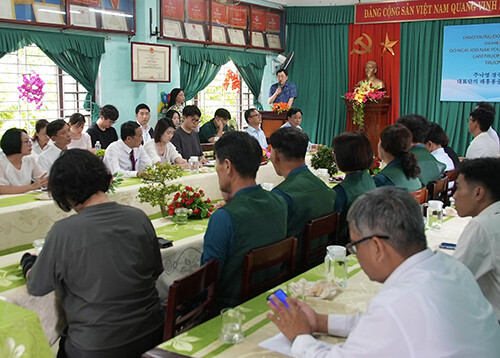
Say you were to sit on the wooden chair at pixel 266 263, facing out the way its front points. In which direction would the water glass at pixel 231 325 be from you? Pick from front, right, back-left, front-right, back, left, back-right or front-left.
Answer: back-left

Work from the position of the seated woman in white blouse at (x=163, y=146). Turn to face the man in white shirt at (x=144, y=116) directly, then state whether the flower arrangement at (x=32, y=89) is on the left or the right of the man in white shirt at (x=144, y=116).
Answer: left

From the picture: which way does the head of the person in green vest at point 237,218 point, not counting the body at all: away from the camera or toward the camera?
away from the camera

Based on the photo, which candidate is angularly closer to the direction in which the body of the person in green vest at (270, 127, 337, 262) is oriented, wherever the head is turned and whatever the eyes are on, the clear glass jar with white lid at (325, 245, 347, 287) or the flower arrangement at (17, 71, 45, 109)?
the flower arrangement

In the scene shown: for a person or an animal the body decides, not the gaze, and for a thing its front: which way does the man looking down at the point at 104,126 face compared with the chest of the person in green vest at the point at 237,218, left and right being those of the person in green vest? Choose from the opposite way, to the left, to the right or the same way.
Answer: the opposite way
